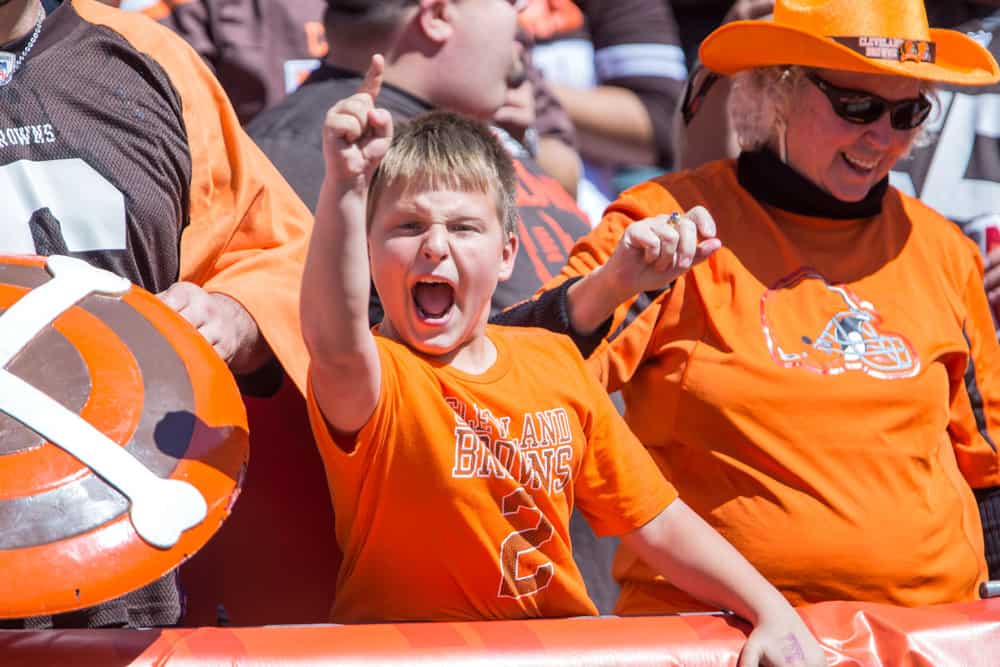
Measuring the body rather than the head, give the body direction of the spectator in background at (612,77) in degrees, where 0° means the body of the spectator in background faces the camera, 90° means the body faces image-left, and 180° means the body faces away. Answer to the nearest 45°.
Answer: approximately 45°

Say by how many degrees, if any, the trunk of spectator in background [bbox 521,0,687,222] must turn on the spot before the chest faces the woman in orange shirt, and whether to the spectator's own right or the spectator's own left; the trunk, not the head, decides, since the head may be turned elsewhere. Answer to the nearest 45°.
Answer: approximately 45° to the spectator's own left

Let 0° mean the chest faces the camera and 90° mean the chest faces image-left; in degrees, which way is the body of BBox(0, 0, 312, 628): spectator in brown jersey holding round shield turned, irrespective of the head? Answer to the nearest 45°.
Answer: approximately 0°

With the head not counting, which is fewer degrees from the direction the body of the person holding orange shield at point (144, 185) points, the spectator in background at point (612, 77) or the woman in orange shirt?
the woman in orange shirt
